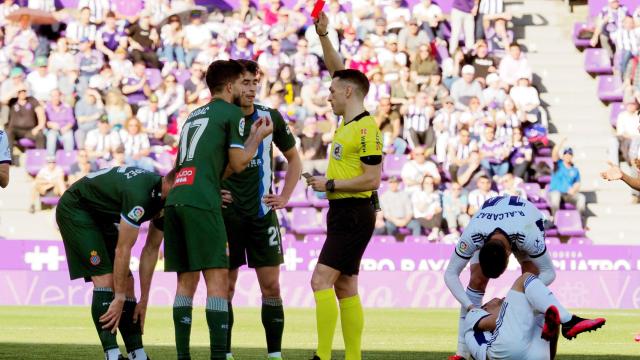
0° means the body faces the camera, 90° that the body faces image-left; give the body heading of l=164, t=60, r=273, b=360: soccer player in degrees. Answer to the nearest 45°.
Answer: approximately 225°

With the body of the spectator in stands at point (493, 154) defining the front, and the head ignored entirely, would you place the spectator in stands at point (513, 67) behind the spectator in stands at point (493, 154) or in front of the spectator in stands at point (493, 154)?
behind

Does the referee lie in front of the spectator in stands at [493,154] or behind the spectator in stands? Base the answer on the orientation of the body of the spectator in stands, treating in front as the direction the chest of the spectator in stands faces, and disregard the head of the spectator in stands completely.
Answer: in front

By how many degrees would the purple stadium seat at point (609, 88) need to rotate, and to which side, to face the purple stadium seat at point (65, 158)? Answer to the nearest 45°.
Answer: approximately 45° to its right

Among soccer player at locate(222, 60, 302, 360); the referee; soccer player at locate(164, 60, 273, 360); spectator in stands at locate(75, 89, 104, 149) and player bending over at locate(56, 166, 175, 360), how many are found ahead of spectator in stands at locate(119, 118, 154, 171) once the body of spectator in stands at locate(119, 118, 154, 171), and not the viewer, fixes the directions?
4

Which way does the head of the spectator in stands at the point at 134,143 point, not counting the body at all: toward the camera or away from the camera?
toward the camera

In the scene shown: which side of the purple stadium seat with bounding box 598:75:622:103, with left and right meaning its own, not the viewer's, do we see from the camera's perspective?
front

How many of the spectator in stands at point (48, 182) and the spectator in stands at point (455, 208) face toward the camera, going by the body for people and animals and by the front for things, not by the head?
2

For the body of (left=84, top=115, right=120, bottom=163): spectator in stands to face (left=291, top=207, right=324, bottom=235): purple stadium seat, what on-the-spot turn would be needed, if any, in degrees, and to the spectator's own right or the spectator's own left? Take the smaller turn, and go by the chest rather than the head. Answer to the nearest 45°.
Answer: approximately 45° to the spectator's own left

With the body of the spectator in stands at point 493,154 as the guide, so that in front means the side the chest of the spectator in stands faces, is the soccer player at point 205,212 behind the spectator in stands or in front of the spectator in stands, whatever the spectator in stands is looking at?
in front

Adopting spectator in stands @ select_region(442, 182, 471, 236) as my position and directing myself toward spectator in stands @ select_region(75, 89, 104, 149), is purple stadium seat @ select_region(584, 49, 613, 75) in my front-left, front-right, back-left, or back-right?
back-right

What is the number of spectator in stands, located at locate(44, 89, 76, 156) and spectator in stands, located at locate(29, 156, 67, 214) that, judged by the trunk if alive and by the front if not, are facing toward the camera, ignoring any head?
2

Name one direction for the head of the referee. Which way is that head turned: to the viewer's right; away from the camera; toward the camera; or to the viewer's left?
to the viewer's left

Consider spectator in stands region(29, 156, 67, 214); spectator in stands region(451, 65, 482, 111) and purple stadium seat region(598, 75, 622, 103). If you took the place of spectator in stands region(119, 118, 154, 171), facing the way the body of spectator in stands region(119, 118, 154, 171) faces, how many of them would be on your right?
1
